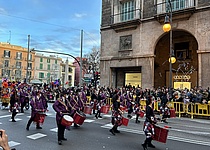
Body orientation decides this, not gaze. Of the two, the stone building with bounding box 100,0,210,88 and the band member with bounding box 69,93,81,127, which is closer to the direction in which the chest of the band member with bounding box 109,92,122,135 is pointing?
the stone building

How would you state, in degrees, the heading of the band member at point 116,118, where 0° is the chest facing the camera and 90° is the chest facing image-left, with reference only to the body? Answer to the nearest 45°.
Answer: approximately 270°

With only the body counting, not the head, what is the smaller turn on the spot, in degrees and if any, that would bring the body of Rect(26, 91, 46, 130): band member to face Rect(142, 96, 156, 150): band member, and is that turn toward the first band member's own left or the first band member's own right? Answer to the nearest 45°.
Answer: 0° — they already face them

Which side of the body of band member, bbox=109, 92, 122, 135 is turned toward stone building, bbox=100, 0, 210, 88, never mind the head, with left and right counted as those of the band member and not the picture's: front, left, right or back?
left

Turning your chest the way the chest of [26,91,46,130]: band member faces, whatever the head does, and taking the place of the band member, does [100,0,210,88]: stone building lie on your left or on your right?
on your left
